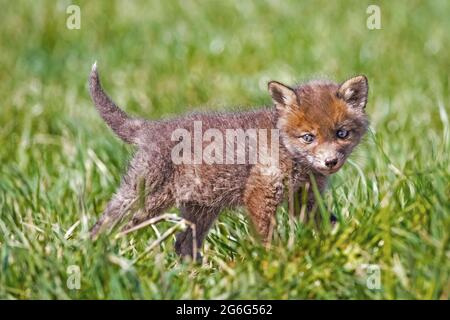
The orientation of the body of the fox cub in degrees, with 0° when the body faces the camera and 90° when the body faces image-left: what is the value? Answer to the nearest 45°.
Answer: approximately 270°
